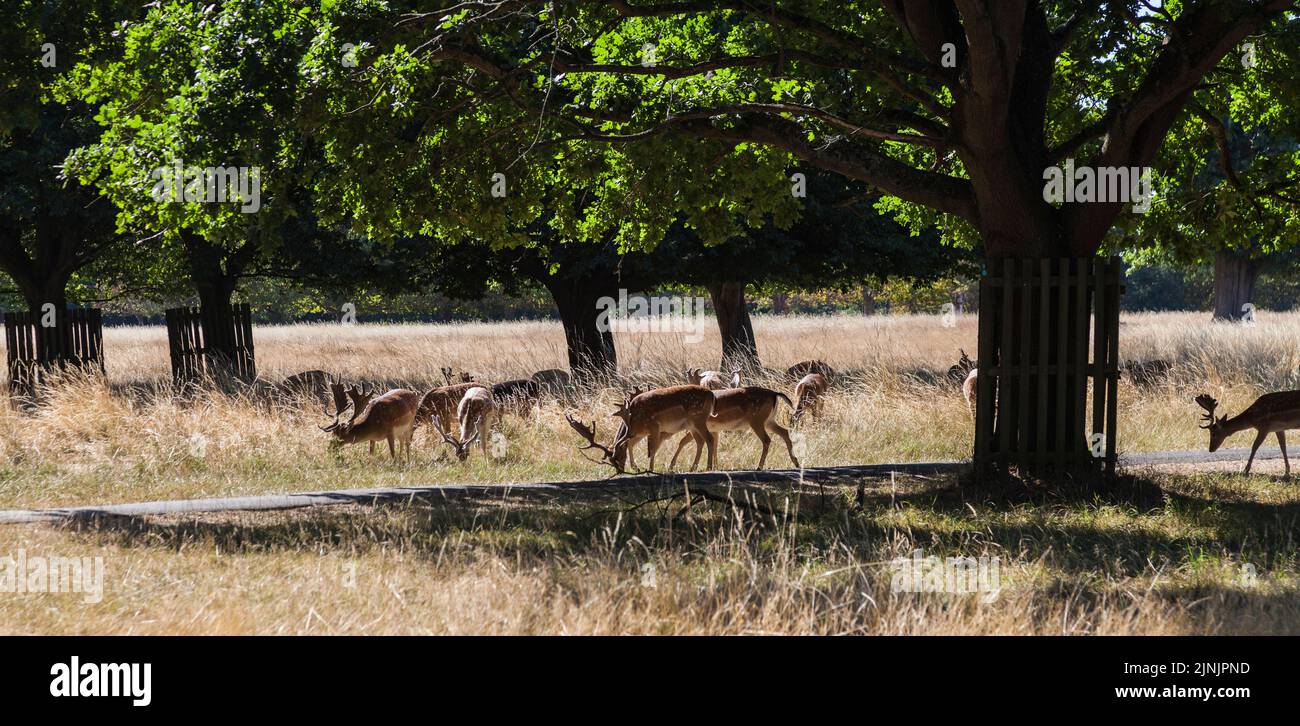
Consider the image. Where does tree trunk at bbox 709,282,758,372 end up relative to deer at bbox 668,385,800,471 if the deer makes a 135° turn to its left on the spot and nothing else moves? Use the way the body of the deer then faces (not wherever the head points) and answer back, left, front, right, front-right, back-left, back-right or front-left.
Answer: back-left

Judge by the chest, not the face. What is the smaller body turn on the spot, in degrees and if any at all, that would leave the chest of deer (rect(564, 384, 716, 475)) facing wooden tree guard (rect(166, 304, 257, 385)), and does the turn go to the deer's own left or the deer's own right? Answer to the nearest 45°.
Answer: approximately 45° to the deer's own right

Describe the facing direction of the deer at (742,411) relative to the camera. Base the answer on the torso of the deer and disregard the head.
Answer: to the viewer's left

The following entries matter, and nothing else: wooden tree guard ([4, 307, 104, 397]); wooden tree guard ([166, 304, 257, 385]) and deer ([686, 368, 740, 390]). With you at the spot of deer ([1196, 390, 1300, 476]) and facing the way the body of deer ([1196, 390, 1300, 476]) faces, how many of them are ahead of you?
3

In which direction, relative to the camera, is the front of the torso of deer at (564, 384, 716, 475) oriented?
to the viewer's left

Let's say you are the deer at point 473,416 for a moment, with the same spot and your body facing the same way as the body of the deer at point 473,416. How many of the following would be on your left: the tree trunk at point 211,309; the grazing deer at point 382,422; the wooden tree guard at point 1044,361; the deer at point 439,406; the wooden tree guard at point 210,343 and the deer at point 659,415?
2

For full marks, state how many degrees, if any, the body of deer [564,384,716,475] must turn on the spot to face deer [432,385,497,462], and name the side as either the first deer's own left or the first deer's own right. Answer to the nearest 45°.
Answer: approximately 45° to the first deer's own right

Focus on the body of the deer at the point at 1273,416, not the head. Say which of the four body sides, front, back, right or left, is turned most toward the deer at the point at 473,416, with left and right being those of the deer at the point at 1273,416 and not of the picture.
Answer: front

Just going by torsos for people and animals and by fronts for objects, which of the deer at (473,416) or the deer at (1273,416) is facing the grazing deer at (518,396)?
the deer at (1273,416)

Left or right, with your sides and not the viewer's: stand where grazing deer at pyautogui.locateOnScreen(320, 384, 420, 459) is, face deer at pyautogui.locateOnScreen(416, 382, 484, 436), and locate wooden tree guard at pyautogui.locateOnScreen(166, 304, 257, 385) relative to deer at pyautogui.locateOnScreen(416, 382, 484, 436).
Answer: left
